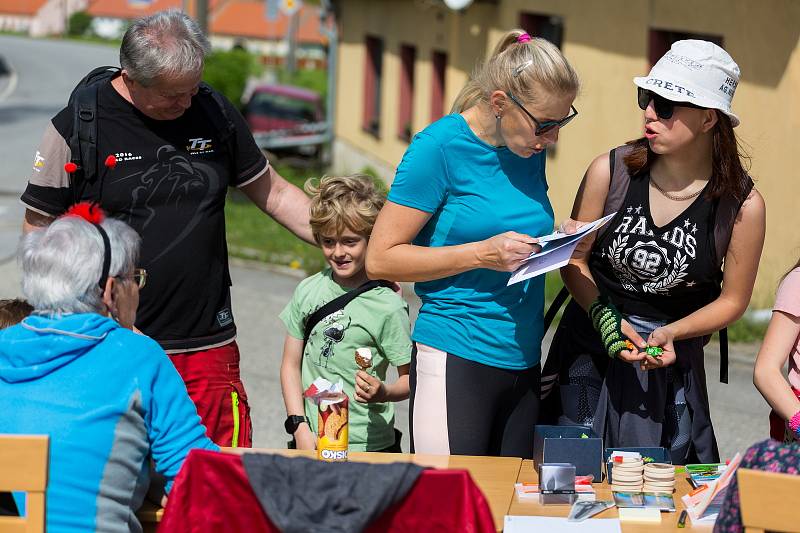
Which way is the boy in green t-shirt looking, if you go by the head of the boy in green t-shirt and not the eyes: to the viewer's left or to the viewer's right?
to the viewer's left

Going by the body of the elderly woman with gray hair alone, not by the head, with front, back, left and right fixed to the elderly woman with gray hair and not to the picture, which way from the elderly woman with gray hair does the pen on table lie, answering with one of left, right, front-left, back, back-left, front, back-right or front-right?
front-right

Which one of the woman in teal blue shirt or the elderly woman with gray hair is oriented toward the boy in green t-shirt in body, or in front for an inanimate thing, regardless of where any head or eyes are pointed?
the elderly woman with gray hair

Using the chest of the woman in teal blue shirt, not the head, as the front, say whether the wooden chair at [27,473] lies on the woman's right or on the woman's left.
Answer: on the woman's right

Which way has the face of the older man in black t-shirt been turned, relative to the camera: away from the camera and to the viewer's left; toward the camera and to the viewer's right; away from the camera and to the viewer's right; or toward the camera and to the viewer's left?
toward the camera and to the viewer's right

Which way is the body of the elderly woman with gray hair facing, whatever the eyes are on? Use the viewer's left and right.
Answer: facing away from the viewer and to the right of the viewer

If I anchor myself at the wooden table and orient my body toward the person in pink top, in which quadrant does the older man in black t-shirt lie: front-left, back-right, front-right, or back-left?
back-left

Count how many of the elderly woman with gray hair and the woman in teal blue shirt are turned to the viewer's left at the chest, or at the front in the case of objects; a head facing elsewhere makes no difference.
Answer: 0

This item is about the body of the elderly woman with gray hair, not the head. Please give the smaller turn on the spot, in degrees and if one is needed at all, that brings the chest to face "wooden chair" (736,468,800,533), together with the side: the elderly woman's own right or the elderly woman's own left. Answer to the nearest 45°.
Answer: approximately 90° to the elderly woman's own right

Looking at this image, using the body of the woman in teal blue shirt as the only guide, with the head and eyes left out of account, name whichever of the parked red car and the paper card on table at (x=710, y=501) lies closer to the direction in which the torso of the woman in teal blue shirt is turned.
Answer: the paper card on table

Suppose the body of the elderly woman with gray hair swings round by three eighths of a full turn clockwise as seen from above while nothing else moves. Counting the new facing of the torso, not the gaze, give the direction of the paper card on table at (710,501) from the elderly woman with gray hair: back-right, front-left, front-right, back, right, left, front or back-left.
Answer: left

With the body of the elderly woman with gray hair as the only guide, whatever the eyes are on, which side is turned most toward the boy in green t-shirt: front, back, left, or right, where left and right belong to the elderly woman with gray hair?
front

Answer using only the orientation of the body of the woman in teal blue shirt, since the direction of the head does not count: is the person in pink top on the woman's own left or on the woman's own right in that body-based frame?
on the woman's own left
